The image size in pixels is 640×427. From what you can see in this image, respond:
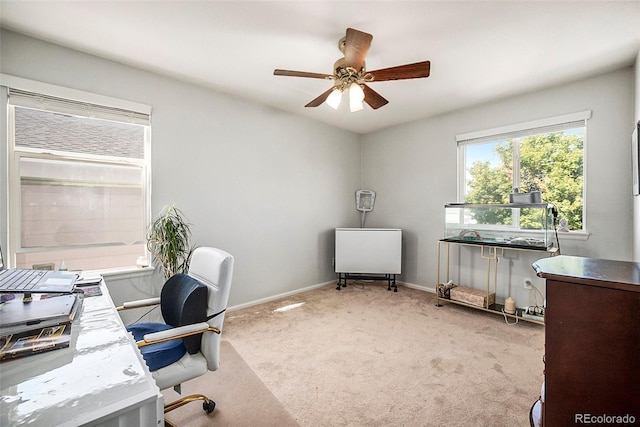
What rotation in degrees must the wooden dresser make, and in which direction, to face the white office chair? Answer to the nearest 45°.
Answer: approximately 45° to its left

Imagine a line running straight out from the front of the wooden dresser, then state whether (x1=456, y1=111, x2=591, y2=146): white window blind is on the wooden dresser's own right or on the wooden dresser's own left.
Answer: on the wooden dresser's own right

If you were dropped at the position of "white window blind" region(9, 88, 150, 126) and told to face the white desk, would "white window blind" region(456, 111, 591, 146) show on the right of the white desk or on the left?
left

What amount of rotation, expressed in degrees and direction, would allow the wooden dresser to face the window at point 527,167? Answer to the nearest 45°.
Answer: approximately 90° to its right

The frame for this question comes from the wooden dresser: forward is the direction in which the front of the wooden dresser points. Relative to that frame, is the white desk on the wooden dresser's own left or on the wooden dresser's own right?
on the wooden dresser's own left

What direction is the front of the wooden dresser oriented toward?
to the viewer's left

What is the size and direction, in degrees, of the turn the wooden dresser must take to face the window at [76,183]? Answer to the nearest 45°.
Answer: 0° — it already faces it
